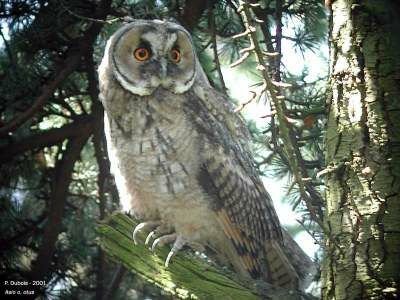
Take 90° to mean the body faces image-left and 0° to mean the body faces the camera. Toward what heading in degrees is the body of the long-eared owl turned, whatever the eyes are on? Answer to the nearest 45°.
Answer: approximately 45°

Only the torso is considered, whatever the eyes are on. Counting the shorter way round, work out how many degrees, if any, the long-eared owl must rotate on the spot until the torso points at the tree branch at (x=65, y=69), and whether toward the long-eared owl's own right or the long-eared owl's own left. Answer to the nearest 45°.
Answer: approximately 45° to the long-eared owl's own right

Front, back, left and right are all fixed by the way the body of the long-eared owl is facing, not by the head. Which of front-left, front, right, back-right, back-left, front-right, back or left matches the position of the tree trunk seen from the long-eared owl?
left
